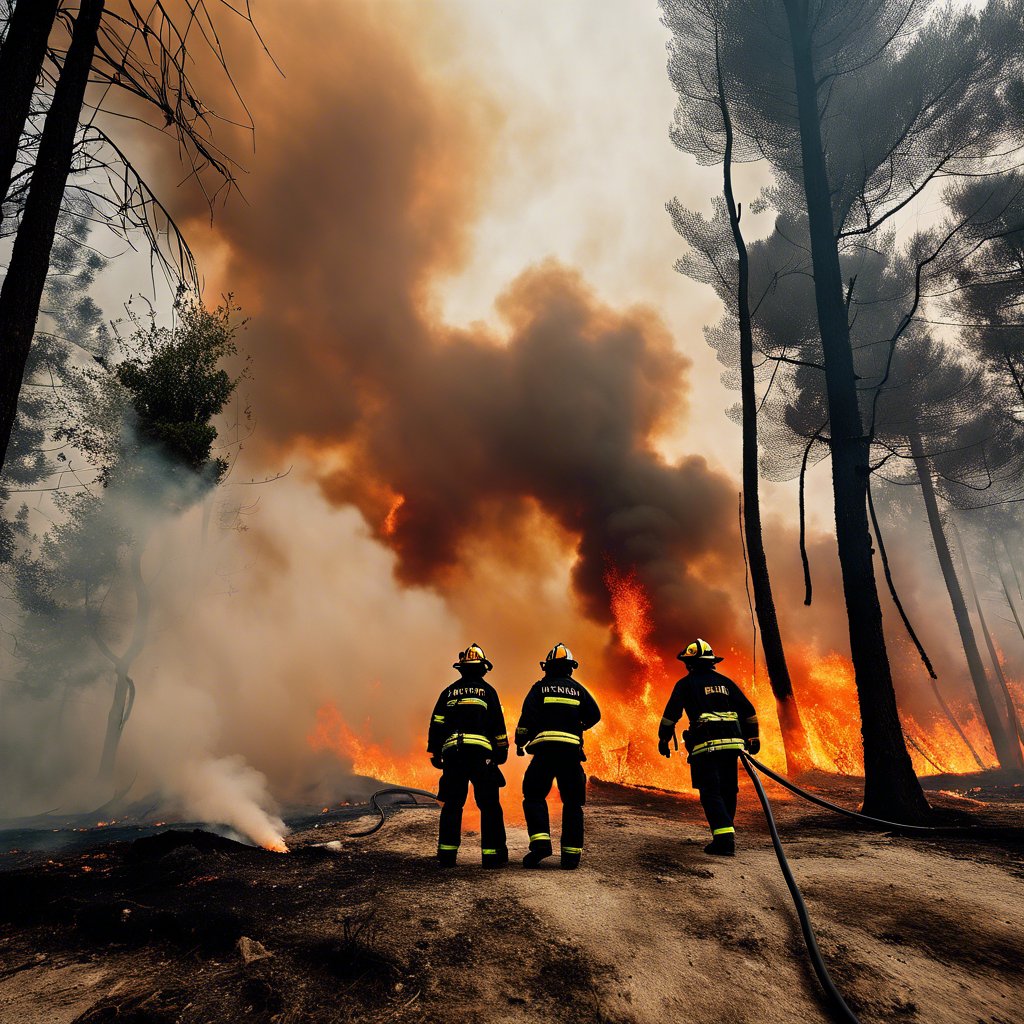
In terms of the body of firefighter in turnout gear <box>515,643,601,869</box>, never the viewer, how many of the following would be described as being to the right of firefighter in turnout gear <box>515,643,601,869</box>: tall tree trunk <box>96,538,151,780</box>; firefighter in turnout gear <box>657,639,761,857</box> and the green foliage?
1

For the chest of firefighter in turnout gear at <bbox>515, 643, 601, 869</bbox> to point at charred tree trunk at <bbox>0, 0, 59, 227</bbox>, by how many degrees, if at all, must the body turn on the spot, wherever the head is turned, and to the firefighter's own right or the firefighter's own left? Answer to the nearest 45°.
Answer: approximately 135° to the firefighter's own left

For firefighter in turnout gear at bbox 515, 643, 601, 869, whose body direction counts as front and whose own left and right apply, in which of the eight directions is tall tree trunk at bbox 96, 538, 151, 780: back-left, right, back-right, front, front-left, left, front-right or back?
front-left

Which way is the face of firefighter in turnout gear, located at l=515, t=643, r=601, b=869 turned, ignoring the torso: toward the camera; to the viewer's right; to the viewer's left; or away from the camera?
away from the camera

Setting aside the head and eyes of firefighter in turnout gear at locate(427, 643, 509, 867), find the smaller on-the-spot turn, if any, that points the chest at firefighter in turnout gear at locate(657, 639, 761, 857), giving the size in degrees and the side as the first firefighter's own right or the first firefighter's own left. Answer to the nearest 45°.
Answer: approximately 90° to the first firefighter's own right

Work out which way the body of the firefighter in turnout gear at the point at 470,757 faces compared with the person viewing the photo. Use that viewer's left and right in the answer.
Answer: facing away from the viewer

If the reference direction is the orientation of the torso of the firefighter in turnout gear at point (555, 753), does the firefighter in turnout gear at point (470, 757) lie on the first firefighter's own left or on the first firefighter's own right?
on the first firefighter's own left

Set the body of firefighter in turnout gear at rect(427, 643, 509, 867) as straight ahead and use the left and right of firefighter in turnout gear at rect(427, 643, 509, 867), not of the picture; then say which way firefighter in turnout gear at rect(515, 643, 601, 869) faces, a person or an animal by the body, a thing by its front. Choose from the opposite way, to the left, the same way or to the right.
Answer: the same way

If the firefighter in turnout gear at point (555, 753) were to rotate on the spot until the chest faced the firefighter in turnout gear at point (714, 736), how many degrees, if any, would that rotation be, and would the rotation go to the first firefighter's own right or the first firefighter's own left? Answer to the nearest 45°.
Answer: approximately 90° to the first firefighter's own right

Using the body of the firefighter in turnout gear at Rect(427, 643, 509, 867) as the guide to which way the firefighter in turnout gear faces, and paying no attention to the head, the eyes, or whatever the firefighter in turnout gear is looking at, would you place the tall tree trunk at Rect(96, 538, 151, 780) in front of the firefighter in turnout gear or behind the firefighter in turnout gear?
in front

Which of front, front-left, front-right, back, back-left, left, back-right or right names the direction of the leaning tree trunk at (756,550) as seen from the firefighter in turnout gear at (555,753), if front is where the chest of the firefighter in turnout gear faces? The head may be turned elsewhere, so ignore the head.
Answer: front-right

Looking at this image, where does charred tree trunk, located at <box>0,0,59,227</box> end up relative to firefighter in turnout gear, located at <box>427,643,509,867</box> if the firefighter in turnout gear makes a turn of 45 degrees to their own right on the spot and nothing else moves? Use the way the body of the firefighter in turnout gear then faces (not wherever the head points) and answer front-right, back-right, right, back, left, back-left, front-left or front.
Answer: back

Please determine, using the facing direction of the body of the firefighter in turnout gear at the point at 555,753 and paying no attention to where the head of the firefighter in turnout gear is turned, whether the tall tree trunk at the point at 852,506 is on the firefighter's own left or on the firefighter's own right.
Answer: on the firefighter's own right

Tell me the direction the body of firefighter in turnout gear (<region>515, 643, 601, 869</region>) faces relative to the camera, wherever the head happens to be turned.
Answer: away from the camera

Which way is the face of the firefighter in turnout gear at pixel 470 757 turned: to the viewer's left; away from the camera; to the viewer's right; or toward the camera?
away from the camera

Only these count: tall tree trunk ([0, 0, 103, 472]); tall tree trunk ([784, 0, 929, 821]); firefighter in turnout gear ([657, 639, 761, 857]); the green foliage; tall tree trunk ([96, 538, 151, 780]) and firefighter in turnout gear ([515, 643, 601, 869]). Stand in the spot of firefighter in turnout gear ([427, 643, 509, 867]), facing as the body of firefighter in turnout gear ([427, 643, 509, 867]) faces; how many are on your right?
3

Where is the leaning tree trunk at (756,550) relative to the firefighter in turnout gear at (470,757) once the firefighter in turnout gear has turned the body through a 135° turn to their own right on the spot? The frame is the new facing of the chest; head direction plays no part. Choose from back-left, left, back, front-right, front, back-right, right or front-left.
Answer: left
